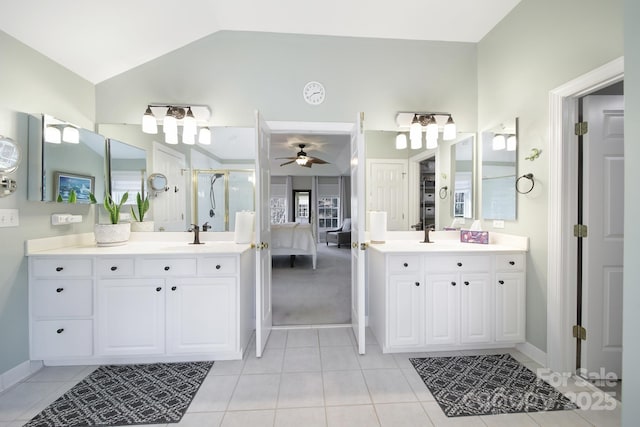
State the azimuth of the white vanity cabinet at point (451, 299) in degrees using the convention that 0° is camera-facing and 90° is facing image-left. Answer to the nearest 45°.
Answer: approximately 0°

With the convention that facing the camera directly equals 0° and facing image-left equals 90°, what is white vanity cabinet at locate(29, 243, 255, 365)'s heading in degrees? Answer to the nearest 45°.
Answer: approximately 0°

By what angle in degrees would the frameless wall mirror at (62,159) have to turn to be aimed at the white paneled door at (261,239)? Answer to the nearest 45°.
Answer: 0° — it already faces it

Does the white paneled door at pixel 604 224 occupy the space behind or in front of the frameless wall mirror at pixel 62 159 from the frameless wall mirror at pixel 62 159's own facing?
in front

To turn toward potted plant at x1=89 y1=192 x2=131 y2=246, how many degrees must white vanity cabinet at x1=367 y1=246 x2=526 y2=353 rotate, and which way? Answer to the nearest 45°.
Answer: approximately 90° to its right

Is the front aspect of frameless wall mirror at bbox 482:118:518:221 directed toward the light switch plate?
yes

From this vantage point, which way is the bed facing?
to the viewer's right

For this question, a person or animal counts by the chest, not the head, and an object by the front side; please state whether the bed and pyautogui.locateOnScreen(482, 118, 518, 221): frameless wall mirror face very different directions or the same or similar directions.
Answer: very different directions

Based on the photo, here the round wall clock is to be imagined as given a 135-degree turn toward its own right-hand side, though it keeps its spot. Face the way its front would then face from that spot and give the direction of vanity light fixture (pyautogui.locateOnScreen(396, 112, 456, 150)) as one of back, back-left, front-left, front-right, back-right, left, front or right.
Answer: back-right
